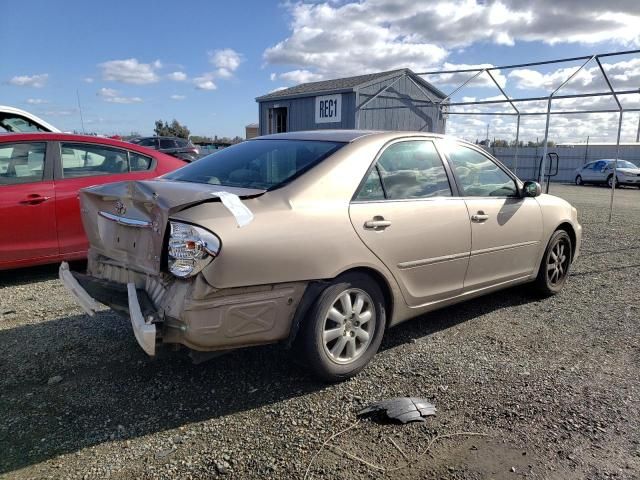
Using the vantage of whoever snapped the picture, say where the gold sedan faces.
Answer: facing away from the viewer and to the right of the viewer

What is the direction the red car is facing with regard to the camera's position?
facing to the left of the viewer

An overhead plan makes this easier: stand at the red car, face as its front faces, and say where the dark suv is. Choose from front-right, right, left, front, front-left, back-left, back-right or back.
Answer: right

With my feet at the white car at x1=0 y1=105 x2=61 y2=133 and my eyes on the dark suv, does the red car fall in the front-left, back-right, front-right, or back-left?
back-right

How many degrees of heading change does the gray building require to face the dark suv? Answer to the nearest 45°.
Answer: approximately 45° to its right

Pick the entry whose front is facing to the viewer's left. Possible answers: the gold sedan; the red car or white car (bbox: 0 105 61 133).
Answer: the red car

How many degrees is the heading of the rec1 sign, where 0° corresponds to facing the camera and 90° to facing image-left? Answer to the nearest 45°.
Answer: approximately 45°
